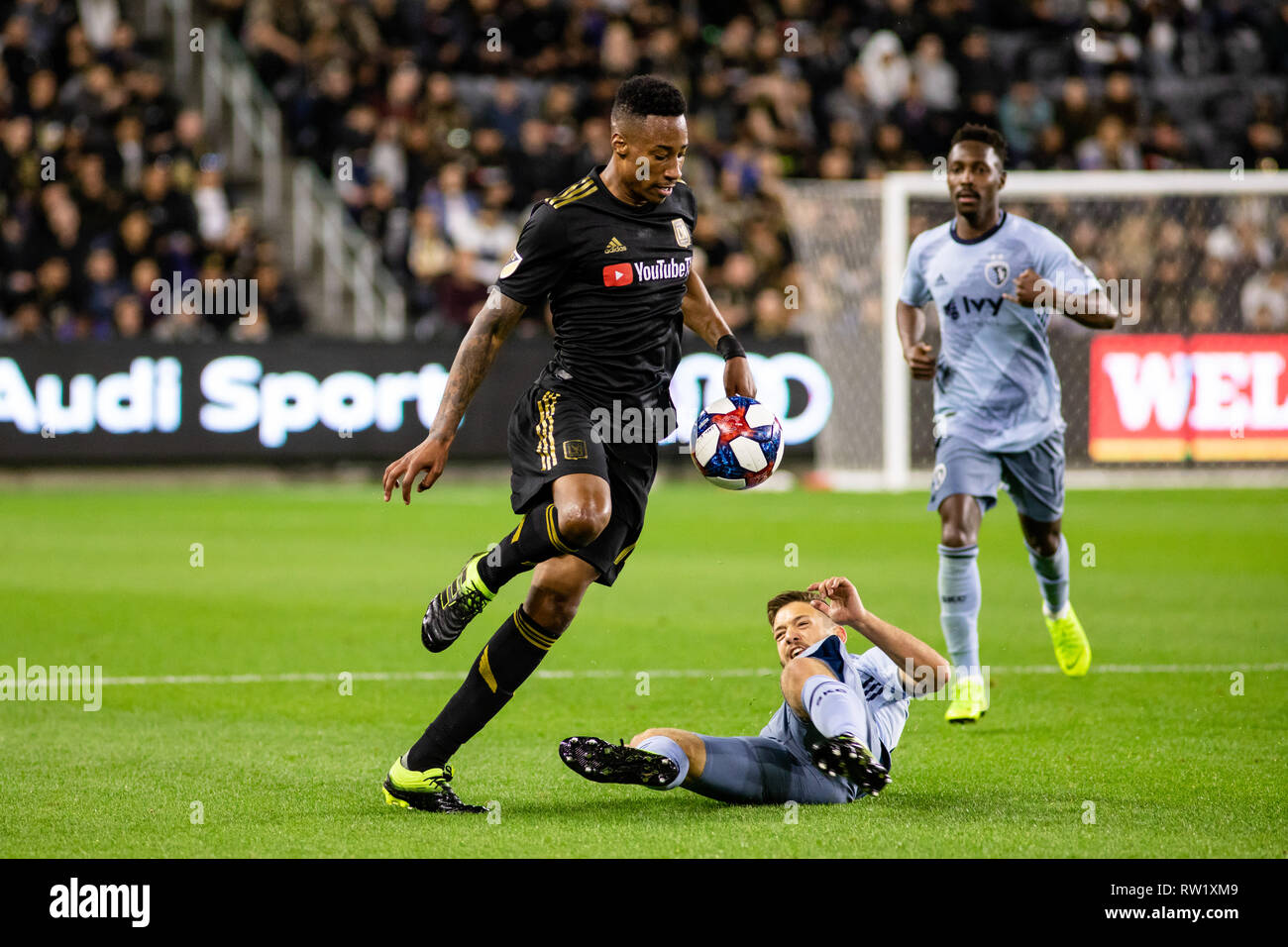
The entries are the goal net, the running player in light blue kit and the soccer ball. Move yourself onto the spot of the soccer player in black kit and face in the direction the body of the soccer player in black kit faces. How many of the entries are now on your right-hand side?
0

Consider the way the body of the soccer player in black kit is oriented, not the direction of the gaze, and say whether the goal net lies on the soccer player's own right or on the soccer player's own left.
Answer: on the soccer player's own left

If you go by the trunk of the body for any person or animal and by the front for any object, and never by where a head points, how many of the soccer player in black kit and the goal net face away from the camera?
0

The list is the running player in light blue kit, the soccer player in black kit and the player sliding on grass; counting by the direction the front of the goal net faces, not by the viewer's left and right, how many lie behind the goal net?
0

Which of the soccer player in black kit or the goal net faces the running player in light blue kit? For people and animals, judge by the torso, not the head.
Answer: the goal net

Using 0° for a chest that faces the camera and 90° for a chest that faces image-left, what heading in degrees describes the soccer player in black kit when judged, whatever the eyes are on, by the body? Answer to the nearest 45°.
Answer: approximately 315°

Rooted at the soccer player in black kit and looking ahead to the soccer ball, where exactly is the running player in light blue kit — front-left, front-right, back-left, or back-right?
front-left

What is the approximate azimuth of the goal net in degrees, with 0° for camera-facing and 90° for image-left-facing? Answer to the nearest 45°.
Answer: approximately 0°

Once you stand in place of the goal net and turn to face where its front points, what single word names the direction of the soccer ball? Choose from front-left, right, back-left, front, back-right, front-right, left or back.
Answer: front

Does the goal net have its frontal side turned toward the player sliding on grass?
yes

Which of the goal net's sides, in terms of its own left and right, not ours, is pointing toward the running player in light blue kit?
front

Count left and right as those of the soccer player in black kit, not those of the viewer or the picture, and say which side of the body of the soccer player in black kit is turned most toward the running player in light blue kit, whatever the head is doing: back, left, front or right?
left

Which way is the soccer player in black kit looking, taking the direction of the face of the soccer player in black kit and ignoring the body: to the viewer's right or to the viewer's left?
to the viewer's right

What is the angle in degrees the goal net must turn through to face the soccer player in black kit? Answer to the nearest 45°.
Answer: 0° — it already faces them
